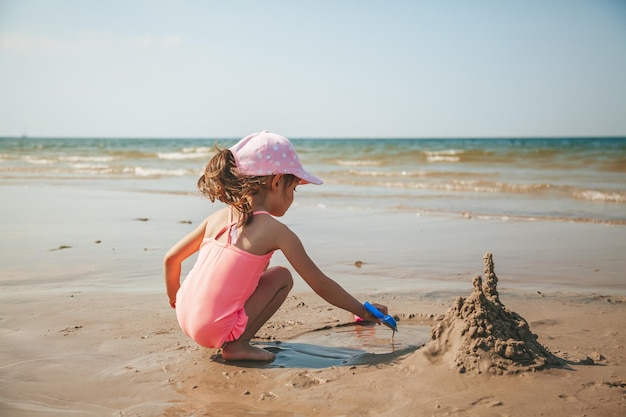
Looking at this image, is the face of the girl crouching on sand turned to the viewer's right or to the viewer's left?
to the viewer's right

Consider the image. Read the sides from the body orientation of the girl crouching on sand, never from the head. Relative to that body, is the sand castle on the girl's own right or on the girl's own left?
on the girl's own right

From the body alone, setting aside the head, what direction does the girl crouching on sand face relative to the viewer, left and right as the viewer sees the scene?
facing away from the viewer and to the right of the viewer

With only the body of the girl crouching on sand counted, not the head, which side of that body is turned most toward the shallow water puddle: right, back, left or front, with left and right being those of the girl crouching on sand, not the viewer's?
front
